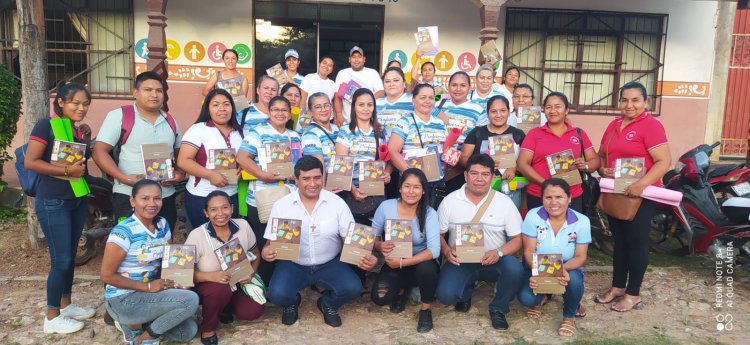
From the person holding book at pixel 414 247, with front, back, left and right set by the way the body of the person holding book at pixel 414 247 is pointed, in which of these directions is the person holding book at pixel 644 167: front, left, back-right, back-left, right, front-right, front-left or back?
left

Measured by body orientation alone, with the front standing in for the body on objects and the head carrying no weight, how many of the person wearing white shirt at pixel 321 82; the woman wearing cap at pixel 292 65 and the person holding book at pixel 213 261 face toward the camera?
3

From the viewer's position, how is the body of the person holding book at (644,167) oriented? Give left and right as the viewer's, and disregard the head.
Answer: facing the viewer and to the left of the viewer

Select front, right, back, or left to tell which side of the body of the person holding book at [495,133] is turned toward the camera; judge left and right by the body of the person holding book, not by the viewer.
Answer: front

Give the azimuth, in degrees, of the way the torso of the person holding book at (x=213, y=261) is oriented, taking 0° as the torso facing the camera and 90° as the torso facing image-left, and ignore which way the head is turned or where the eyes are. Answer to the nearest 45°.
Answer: approximately 0°
